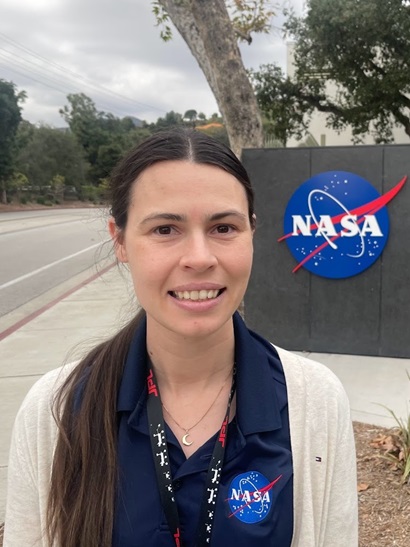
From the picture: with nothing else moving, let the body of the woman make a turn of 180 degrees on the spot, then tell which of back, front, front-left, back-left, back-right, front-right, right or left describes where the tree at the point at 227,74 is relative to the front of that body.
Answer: front

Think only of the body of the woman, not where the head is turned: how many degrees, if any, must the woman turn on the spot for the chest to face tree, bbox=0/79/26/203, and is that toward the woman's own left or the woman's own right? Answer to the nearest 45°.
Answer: approximately 180°

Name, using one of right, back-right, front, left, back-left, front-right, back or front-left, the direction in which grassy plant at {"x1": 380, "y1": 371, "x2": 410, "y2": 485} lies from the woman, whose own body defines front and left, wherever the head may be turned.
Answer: back-left

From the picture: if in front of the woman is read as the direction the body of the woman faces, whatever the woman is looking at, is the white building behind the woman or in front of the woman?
behind

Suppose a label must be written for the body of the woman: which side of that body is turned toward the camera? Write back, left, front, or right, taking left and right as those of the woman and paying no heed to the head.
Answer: front

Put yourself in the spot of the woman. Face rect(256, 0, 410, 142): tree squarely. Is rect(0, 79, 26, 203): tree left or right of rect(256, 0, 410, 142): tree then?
left

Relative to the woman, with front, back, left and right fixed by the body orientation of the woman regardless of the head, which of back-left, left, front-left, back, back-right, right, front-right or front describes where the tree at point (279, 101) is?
back

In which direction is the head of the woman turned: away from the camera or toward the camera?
toward the camera
